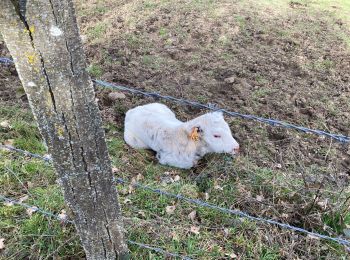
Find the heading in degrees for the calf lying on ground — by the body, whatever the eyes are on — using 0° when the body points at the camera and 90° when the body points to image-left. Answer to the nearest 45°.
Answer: approximately 315°

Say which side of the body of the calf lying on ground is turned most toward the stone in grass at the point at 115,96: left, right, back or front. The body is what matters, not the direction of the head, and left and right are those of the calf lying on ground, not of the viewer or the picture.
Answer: back

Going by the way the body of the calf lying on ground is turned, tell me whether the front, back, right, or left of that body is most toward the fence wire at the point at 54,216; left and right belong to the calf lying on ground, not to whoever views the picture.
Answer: right

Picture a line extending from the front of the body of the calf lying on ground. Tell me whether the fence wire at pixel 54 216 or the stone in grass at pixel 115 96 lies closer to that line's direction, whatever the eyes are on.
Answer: the fence wire
